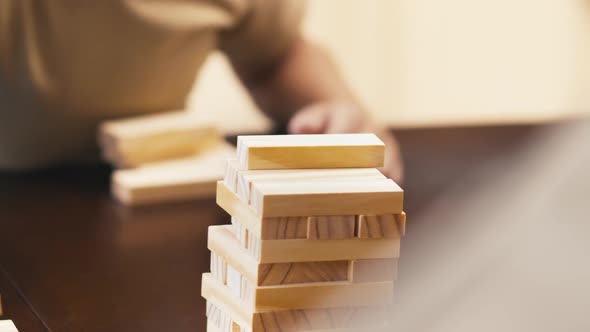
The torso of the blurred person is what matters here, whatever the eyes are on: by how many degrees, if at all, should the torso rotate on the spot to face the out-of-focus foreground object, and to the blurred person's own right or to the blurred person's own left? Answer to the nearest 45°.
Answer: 0° — they already face it

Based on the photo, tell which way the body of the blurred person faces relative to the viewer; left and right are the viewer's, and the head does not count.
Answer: facing the viewer and to the right of the viewer

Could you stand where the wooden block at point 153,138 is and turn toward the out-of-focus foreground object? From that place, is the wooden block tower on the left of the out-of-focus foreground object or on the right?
right

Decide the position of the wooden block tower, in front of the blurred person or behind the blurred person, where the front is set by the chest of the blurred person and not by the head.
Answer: in front
